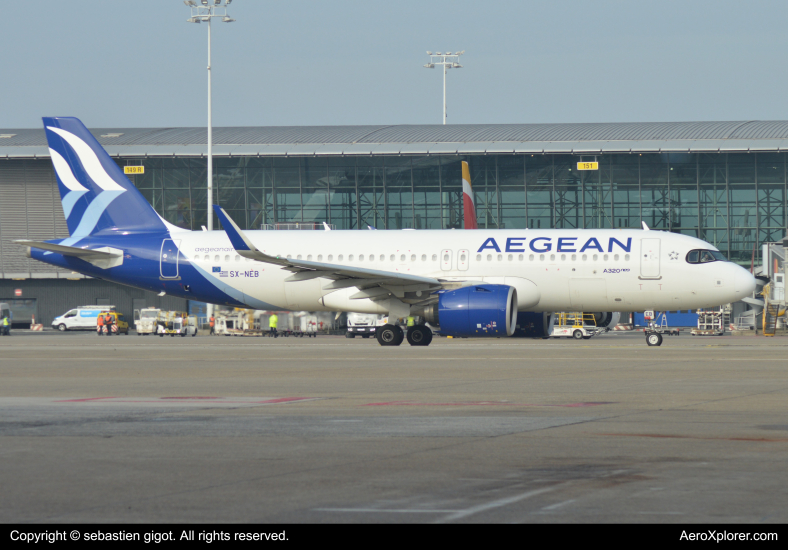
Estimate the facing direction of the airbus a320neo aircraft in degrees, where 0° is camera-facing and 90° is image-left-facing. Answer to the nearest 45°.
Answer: approximately 270°

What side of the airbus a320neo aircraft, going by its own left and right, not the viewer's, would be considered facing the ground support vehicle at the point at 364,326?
left
